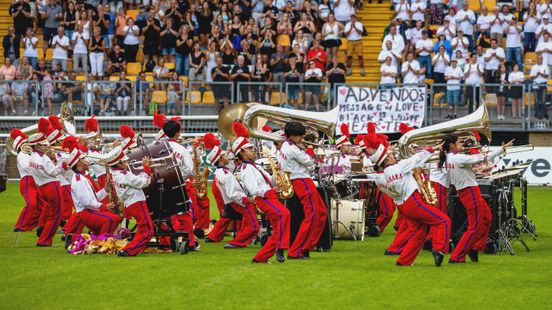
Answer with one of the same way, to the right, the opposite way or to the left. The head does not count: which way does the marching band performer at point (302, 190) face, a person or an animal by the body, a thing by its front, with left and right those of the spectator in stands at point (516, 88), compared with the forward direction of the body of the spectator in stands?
to the left

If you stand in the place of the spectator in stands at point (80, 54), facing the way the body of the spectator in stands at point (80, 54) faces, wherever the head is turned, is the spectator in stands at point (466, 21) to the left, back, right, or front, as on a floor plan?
left

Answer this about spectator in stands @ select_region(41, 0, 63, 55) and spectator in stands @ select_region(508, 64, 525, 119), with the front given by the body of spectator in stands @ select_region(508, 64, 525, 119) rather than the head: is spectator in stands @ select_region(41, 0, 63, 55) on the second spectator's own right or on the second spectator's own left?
on the second spectator's own right

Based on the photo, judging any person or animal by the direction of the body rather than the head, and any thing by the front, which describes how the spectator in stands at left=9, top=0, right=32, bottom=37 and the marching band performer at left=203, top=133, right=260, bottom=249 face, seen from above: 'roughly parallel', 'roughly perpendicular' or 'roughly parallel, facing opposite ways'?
roughly perpendicular

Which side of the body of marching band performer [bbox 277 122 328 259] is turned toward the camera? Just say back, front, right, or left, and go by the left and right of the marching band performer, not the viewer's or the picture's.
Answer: right

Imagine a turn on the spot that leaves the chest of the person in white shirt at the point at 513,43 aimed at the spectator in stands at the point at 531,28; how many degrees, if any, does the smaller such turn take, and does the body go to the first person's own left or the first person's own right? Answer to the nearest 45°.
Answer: approximately 135° to the first person's own left

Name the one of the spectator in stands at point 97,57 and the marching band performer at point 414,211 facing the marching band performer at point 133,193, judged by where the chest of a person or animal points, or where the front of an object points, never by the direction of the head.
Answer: the spectator in stands

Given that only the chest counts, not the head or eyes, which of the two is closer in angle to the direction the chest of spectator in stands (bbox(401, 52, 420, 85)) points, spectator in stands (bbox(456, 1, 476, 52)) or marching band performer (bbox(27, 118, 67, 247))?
the marching band performer

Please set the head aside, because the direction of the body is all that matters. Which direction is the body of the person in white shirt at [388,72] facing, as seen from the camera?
toward the camera

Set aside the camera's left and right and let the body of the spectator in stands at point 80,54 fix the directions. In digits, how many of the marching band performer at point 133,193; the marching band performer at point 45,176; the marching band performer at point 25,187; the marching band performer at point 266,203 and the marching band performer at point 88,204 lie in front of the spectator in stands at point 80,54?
5

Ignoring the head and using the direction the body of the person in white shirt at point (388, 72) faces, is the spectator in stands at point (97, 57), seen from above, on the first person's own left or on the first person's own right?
on the first person's own right

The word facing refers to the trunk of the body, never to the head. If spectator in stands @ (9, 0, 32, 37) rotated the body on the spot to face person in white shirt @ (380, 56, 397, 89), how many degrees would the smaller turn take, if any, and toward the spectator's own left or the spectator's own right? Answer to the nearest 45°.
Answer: approximately 45° to the spectator's own left

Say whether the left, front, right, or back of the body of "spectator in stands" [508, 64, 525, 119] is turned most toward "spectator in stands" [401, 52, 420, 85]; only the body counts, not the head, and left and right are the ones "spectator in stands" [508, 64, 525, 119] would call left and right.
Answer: right

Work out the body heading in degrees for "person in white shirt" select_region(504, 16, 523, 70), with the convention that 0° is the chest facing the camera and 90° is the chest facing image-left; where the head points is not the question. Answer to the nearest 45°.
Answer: approximately 0°

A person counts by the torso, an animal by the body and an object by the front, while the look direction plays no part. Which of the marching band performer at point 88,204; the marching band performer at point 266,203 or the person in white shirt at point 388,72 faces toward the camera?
the person in white shirt

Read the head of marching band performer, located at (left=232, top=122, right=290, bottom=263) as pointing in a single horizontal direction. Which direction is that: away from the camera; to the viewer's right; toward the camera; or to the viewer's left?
to the viewer's right

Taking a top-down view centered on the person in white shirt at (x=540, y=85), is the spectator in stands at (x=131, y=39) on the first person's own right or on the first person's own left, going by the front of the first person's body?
on the first person's own right
